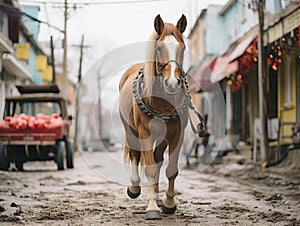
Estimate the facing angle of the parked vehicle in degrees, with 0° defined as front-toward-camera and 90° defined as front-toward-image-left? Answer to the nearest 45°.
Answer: approximately 180°

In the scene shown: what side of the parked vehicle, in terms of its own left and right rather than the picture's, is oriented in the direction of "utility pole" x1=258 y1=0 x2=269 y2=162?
right

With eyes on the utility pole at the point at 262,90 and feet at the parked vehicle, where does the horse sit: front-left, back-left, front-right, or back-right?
front-right

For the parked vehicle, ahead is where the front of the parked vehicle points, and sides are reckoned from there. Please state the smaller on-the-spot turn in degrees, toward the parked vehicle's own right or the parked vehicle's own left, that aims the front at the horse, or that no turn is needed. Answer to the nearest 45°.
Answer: approximately 180°
